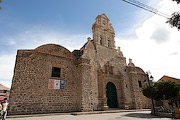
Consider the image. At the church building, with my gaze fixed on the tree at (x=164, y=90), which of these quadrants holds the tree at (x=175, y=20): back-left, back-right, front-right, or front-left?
front-right

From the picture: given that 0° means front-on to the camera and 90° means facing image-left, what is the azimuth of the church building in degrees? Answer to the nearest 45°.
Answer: approximately 315°

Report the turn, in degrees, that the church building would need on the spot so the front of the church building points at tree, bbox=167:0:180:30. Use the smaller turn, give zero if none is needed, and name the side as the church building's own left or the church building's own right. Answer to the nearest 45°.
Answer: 0° — it already faces it
